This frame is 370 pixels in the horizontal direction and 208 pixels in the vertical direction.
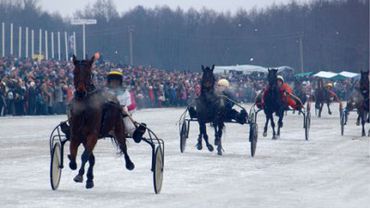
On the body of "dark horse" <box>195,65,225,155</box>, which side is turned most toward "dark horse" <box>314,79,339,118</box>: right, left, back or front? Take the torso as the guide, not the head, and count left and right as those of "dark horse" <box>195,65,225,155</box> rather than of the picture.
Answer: back

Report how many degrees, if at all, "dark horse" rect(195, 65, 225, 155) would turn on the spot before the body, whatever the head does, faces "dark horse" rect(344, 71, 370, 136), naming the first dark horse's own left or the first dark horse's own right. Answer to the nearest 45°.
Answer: approximately 135° to the first dark horse's own left

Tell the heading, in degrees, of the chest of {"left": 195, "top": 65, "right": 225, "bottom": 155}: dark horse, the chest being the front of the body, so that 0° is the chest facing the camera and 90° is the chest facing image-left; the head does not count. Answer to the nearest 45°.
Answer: approximately 0°

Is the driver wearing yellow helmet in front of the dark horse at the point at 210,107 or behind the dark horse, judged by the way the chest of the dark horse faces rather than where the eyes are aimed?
in front

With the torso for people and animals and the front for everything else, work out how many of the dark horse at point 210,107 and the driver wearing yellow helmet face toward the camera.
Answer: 2
